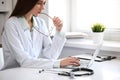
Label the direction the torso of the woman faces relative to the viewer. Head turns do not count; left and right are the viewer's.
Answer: facing the viewer and to the right of the viewer

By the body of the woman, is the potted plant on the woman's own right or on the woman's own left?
on the woman's own left
